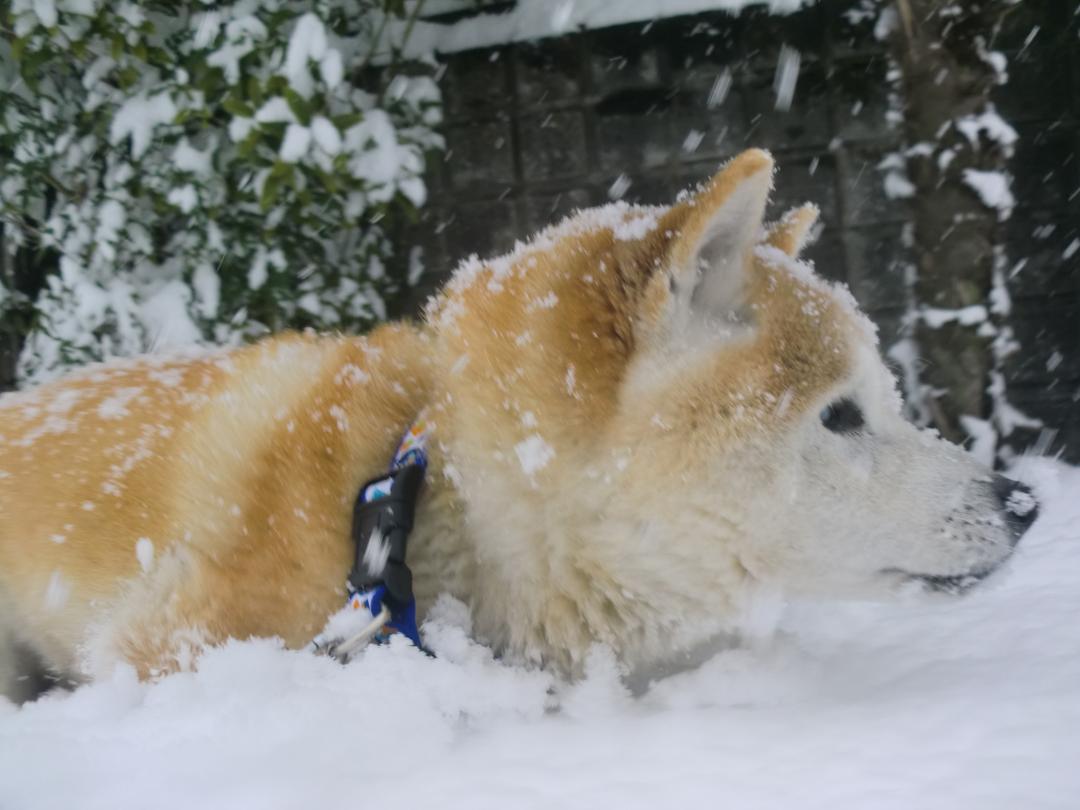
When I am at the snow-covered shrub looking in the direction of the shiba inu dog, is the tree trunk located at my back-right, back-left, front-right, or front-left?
front-left

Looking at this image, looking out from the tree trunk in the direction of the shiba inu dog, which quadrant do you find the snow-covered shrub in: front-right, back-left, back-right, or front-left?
front-right

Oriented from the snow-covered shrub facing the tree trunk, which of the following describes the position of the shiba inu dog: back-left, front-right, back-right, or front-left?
front-right

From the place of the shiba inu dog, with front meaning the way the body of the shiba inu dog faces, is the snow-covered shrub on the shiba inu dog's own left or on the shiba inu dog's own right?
on the shiba inu dog's own left

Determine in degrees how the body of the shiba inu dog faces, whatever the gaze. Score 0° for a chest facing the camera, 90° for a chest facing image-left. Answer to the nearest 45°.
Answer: approximately 270°

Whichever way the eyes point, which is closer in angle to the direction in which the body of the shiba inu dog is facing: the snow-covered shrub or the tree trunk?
the tree trunk

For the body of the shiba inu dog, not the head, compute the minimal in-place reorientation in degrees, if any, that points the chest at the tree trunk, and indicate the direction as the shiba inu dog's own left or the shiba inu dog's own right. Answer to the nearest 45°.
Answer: approximately 45° to the shiba inu dog's own left
